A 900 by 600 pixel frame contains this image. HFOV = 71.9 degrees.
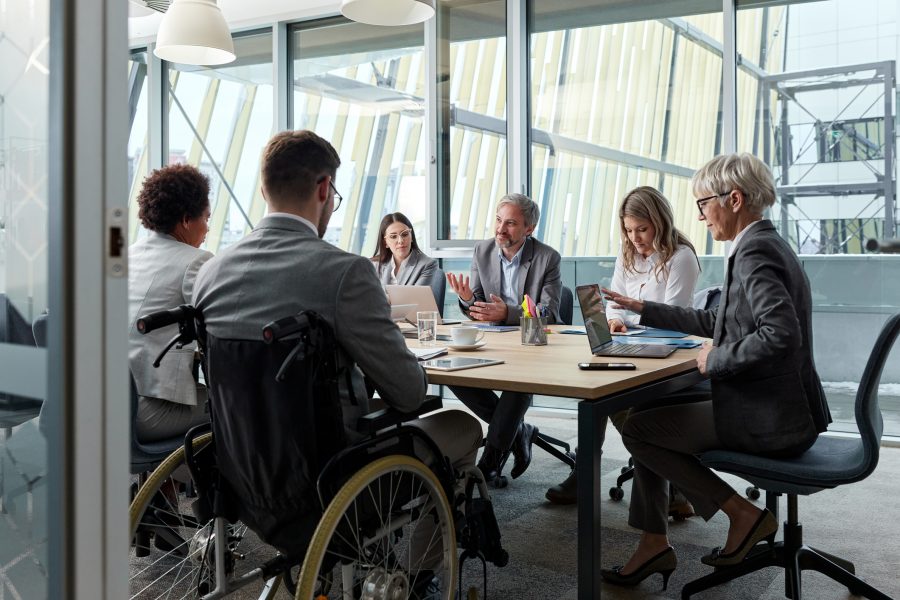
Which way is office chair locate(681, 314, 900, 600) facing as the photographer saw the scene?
facing to the left of the viewer

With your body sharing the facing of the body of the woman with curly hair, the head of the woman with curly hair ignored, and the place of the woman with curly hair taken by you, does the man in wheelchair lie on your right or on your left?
on your right

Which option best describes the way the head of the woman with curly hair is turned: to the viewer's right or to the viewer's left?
to the viewer's right

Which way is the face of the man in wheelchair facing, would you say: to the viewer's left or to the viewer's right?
to the viewer's right

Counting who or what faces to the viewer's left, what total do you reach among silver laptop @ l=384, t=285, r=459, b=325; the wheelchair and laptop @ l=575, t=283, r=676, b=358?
0

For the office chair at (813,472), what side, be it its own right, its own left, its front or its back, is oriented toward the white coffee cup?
front

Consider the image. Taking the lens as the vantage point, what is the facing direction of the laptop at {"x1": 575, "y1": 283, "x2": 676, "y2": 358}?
facing to the right of the viewer

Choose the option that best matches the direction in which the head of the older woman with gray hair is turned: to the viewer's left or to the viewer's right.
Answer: to the viewer's left

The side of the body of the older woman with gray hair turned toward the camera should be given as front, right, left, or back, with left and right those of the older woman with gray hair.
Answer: left

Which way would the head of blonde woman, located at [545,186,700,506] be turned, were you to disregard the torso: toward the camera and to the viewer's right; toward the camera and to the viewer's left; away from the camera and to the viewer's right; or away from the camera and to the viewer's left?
toward the camera and to the viewer's left
